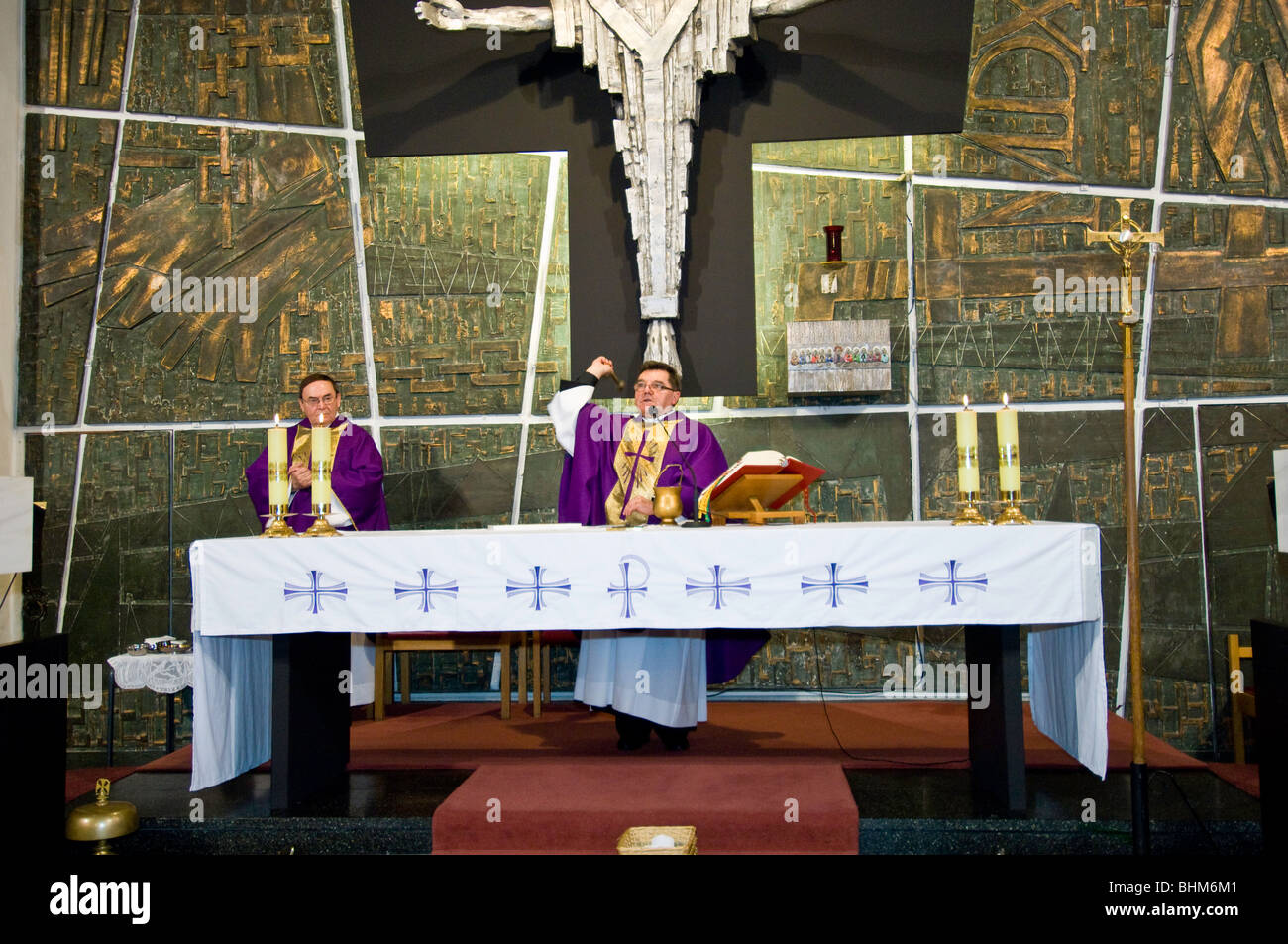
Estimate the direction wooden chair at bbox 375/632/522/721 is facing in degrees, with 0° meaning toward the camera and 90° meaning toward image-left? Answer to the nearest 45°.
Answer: approximately 0°

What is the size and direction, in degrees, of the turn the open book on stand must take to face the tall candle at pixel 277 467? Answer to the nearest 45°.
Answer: approximately 45° to its left

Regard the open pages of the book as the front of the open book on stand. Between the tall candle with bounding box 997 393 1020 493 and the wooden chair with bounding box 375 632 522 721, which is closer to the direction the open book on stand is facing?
the wooden chair

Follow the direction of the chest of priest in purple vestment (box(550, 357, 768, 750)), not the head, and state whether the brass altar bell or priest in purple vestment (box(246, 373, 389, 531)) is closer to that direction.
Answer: the brass altar bell

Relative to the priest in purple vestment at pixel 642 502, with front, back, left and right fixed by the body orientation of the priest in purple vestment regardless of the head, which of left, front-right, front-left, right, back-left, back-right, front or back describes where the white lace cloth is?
right

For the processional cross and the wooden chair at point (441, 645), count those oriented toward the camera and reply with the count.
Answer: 2

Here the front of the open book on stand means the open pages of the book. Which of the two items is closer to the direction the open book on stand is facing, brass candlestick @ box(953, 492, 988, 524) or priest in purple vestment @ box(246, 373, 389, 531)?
the priest in purple vestment
